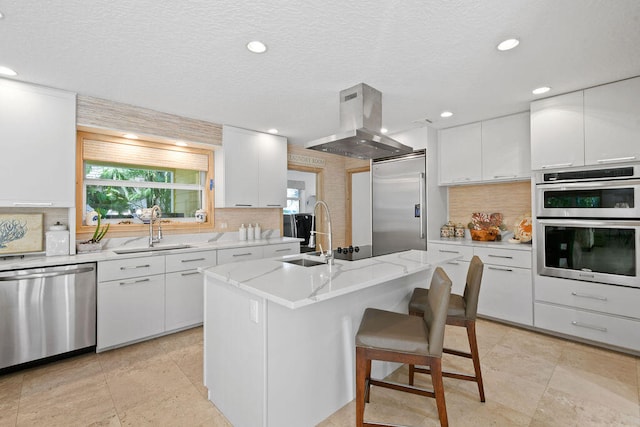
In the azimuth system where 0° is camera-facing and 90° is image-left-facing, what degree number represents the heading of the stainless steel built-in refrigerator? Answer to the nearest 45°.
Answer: approximately 45°

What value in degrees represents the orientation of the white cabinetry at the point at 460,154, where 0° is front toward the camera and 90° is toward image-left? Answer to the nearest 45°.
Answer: approximately 45°

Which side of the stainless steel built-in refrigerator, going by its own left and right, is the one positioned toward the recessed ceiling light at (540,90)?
left

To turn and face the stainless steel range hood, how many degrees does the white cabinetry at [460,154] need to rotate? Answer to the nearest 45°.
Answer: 0° — it already faces it

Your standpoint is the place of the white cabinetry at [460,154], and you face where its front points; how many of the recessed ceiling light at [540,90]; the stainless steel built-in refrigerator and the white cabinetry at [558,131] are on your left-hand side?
2

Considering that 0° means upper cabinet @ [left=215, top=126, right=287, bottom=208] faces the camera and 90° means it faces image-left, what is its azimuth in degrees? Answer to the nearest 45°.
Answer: approximately 315°
